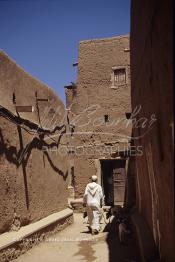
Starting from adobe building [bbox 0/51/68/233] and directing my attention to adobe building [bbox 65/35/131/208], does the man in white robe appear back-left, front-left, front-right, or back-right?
front-right

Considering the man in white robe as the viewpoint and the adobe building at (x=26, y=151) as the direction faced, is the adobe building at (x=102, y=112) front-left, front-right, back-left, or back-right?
back-right

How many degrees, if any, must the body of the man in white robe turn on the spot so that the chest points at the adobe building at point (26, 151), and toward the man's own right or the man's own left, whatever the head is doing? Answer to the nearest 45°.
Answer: approximately 135° to the man's own left

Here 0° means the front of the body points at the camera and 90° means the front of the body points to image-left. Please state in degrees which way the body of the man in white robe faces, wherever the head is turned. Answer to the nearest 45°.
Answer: approximately 180°

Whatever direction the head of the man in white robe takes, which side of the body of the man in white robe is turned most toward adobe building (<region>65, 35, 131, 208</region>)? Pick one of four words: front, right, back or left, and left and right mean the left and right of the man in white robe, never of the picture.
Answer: front
